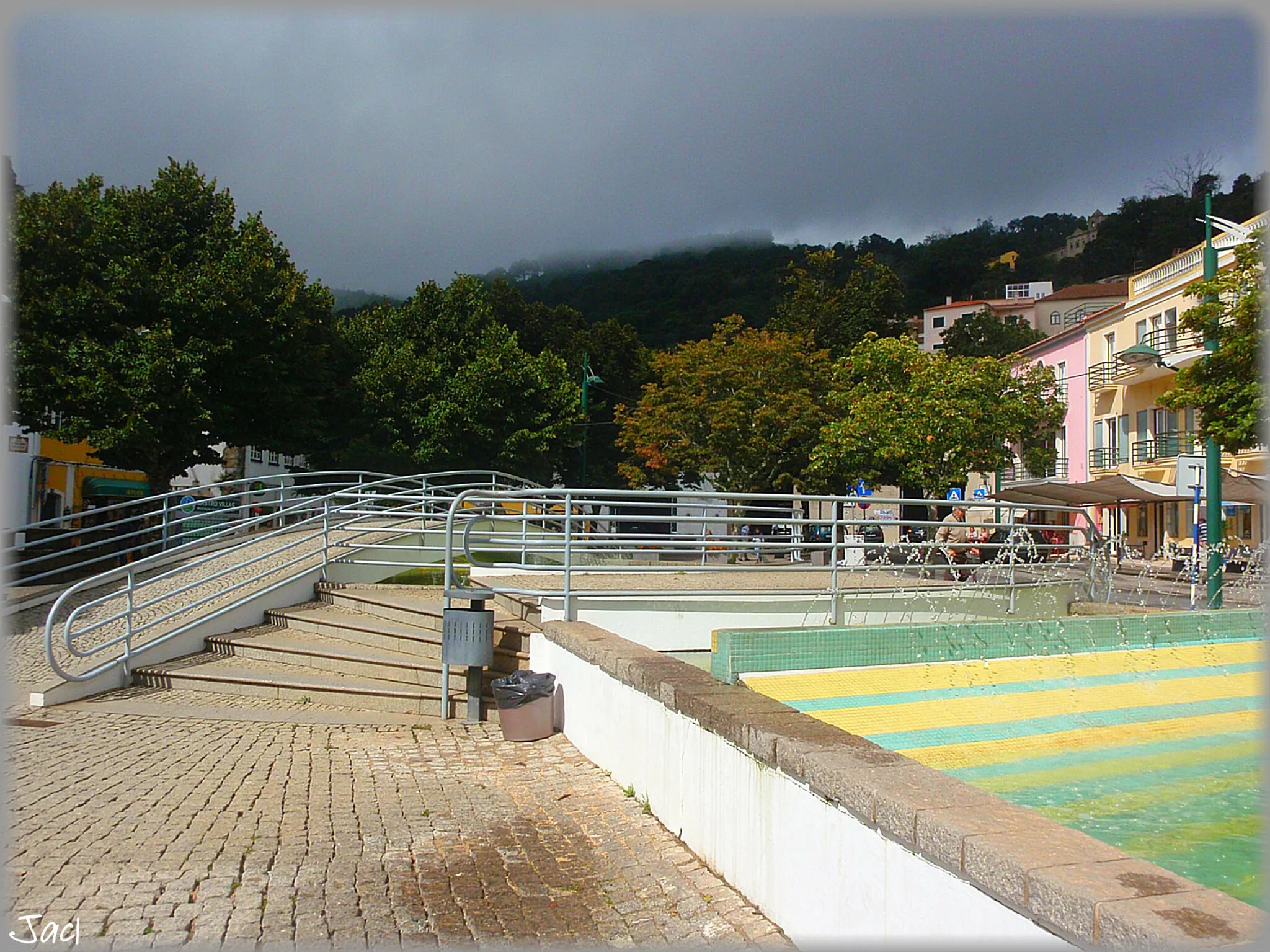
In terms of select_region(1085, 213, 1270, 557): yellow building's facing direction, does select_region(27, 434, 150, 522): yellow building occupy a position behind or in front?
in front

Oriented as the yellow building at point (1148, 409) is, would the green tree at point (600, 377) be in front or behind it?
in front

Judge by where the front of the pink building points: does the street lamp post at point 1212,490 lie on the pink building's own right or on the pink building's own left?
on the pink building's own left

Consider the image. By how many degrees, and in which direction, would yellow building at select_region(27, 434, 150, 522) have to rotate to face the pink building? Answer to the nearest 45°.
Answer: approximately 45° to its left

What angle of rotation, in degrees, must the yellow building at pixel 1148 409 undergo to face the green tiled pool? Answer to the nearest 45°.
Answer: approximately 45° to its left

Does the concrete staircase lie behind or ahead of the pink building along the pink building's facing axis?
ahead

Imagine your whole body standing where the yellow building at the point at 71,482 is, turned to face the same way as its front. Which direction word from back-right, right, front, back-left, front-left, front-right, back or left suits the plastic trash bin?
front-right

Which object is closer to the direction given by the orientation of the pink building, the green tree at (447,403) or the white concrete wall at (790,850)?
the green tree

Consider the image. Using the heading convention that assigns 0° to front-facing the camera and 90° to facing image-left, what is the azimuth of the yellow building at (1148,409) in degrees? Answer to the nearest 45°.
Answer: approximately 45°

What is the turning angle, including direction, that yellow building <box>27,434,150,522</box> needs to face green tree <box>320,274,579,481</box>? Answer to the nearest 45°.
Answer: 0° — it already faces it

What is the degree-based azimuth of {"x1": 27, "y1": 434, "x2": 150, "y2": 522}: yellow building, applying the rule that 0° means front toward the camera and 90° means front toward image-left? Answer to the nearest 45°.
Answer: approximately 315°
